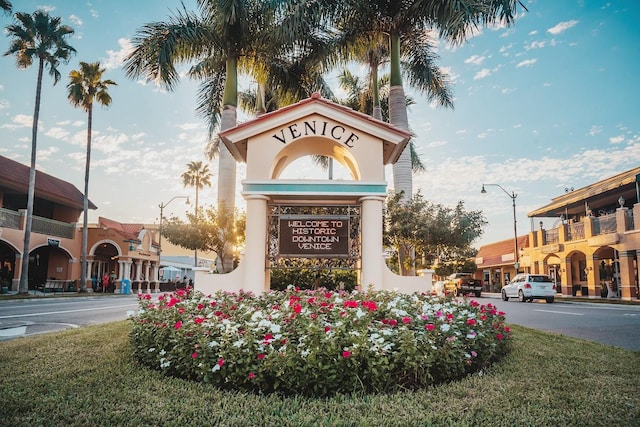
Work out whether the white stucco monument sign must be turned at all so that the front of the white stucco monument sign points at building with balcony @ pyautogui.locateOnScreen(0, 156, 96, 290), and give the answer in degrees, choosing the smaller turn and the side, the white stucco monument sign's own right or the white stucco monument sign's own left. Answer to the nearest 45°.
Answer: approximately 135° to the white stucco monument sign's own right

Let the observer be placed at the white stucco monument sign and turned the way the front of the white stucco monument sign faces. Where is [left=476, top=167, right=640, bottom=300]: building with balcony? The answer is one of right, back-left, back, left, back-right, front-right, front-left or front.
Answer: back-left

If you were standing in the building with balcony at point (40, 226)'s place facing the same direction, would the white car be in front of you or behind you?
in front

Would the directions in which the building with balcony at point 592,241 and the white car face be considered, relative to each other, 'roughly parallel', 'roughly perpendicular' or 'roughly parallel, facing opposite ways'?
roughly perpendicular

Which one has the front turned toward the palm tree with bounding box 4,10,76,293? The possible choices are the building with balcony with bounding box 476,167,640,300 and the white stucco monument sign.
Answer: the building with balcony

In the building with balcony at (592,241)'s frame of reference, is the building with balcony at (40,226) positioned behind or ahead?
ahead

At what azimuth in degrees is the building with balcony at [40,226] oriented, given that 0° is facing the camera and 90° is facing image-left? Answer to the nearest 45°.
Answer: approximately 315°

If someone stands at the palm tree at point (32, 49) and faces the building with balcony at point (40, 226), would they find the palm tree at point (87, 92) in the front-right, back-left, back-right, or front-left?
front-right

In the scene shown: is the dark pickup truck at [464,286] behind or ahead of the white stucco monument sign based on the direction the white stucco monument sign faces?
behind

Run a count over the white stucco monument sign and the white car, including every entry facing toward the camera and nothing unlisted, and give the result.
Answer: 1

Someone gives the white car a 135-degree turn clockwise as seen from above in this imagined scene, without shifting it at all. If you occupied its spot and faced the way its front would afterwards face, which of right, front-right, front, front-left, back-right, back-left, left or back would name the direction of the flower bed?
right

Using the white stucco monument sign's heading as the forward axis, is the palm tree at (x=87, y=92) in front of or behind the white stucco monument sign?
behind

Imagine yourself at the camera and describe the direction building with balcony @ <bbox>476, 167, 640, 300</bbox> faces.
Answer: facing the viewer and to the left of the viewer

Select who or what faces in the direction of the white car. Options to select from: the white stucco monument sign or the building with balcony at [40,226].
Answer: the building with balcony

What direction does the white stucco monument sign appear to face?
toward the camera

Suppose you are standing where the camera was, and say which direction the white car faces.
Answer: facing away from the viewer and to the left of the viewer

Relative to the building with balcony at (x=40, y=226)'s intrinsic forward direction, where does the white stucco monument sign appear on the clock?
The white stucco monument sign is roughly at 1 o'clock from the building with balcony.

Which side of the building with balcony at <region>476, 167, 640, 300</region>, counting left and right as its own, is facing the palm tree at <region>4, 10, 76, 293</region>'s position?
front

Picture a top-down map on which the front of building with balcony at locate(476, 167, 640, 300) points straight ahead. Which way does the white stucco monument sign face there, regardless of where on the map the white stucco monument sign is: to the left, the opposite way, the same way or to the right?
to the left
